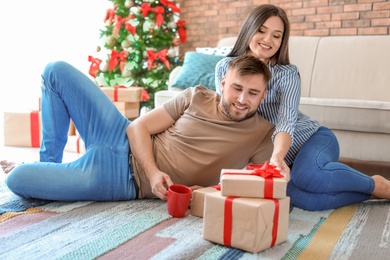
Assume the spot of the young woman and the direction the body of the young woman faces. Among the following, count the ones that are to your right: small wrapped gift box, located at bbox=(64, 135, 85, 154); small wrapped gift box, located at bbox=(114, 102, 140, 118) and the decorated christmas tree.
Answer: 3

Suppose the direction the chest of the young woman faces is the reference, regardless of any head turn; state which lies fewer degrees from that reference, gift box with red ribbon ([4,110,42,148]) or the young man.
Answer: the young man

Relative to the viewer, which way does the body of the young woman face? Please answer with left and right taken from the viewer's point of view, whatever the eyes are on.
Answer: facing the viewer and to the left of the viewer

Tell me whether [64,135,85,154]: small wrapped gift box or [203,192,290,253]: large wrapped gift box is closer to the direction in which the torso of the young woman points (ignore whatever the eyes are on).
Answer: the large wrapped gift box

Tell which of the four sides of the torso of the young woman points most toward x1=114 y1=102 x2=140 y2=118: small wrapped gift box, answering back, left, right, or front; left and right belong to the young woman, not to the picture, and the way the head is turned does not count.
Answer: right

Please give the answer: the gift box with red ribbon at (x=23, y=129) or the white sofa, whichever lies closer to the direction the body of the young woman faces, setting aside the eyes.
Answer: the gift box with red ribbon

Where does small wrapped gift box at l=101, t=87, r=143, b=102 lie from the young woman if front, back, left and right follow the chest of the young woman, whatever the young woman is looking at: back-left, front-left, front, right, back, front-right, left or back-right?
right

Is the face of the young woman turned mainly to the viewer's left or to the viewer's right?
to the viewer's left

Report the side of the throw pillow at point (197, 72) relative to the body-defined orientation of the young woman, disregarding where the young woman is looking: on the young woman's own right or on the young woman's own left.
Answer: on the young woman's own right

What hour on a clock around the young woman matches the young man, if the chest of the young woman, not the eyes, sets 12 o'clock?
The young man is roughly at 1 o'clock from the young woman.

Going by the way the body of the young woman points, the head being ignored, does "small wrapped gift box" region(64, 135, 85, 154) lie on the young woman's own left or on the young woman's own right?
on the young woman's own right

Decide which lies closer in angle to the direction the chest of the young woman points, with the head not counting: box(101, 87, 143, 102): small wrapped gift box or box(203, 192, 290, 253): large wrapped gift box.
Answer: the large wrapped gift box

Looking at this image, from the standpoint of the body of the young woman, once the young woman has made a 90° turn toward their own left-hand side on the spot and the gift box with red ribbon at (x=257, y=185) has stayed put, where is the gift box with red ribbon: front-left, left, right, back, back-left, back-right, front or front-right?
front-right

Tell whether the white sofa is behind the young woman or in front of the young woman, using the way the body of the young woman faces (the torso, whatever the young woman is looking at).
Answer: behind

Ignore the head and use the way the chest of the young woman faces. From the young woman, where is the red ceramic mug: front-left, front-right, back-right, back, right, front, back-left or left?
front
